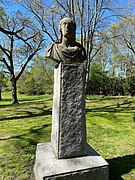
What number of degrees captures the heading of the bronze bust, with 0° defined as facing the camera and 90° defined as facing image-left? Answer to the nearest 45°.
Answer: approximately 0°
